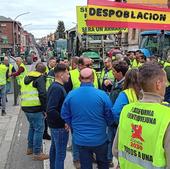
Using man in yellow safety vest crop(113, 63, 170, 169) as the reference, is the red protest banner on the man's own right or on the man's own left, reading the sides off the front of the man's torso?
on the man's own left

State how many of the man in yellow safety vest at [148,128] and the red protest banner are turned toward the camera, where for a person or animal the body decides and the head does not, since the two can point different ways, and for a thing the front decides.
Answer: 1

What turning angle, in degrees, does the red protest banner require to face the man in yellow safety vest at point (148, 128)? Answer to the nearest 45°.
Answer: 0° — it already faces them

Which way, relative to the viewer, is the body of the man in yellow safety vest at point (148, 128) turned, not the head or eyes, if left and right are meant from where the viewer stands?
facing away from the viewer and to the right of the viewer
